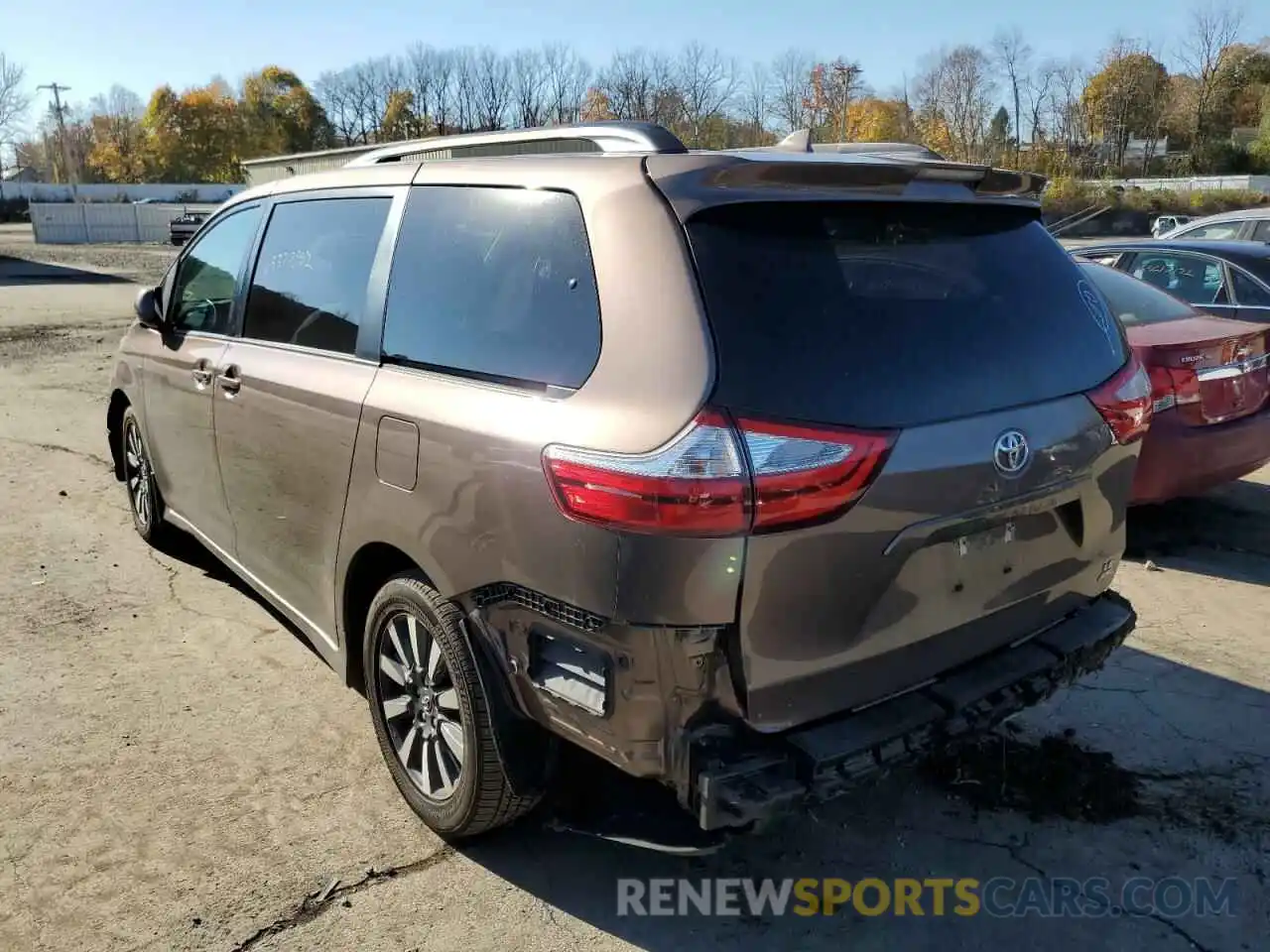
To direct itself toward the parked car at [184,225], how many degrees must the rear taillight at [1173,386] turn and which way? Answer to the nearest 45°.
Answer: approximately 180°

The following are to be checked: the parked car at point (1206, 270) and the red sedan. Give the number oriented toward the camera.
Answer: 0

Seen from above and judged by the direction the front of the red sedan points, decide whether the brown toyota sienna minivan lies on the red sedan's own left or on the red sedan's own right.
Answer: on the red sedan's own left

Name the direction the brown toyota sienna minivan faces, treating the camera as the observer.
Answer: facing away from the viewer and to the left of the viewer

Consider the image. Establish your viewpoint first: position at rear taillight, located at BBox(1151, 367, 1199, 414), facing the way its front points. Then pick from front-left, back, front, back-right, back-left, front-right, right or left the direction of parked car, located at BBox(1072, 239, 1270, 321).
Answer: back-left

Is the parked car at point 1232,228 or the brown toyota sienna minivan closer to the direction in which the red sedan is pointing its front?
the parked car

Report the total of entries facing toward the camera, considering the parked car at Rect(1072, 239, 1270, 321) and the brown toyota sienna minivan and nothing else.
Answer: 0
